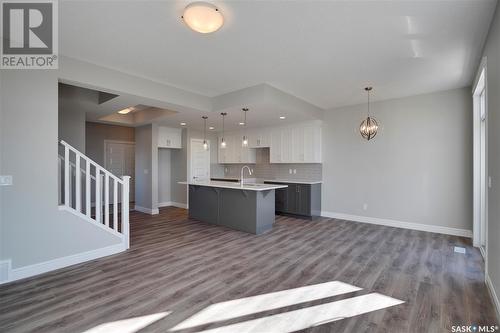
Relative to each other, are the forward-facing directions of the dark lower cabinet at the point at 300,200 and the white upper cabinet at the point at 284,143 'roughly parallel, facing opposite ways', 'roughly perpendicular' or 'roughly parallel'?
roughly parallel

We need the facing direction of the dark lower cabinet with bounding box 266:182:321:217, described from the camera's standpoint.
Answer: facing the viewer and to the left of the viewer

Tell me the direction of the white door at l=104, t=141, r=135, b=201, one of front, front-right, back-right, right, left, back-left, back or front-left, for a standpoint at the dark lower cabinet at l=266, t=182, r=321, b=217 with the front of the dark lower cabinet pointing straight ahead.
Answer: front-right

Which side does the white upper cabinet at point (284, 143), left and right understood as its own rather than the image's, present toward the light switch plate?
front

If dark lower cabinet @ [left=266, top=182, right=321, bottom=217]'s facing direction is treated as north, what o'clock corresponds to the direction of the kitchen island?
The kitchen island is roughly at 12 o'clock from the dark lower cabinet.

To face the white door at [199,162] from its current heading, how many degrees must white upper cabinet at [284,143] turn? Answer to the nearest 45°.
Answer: approximately 45° to its right

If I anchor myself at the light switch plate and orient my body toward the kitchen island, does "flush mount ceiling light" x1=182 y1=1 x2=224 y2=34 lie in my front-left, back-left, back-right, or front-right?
front-right

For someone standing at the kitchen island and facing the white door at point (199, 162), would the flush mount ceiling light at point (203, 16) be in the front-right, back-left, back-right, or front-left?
back-left

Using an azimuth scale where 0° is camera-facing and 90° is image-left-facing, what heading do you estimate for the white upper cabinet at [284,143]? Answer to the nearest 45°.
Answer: approximately 45°

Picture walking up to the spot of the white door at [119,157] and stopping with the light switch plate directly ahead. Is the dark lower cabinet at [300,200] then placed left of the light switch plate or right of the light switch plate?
left

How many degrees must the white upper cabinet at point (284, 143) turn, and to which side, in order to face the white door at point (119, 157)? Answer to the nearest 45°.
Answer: approximately 45° to its right
